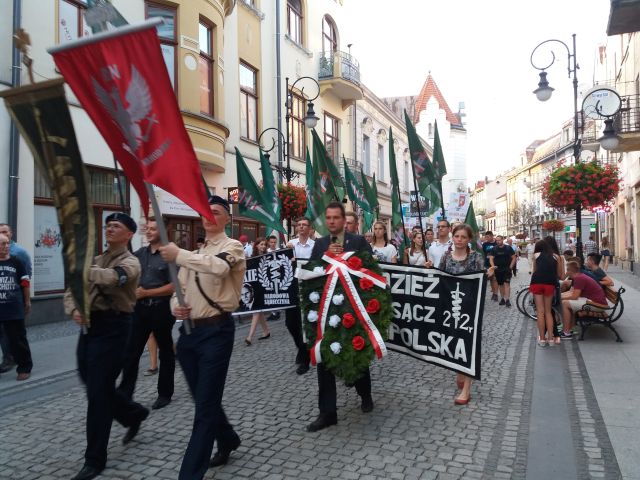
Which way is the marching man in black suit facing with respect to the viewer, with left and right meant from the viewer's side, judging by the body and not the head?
facing the viewer and to the left of the viewer

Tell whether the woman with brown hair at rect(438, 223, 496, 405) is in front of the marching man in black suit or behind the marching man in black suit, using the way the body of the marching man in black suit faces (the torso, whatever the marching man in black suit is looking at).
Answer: behind

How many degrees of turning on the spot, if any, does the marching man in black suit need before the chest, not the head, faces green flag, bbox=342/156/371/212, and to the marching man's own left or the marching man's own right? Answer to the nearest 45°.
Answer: approximately 135° to the marching man's own right

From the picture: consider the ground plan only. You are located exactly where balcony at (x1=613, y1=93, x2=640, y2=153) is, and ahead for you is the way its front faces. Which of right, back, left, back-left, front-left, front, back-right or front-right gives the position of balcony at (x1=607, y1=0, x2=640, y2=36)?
left

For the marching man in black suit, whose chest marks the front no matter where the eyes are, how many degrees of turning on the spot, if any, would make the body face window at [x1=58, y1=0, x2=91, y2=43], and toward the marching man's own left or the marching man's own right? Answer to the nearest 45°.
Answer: approximately 90° to the marching man's own right

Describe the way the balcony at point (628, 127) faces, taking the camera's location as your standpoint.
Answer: facing to the left of the viewer

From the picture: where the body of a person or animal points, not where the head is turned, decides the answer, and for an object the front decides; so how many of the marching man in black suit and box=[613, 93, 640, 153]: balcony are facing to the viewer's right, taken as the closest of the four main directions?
0

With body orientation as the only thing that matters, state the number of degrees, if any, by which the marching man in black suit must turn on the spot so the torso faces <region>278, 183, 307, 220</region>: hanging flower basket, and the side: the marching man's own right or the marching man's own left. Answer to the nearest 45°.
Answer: approximately 135° to the marching man's own right

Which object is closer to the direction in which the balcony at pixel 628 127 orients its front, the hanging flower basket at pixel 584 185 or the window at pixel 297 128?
the window

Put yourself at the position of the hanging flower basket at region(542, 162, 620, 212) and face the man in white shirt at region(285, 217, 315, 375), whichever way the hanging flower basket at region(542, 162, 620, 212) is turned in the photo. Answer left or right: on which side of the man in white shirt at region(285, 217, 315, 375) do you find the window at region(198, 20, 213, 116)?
right

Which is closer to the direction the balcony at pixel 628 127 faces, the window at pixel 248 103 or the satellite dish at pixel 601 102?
the window
